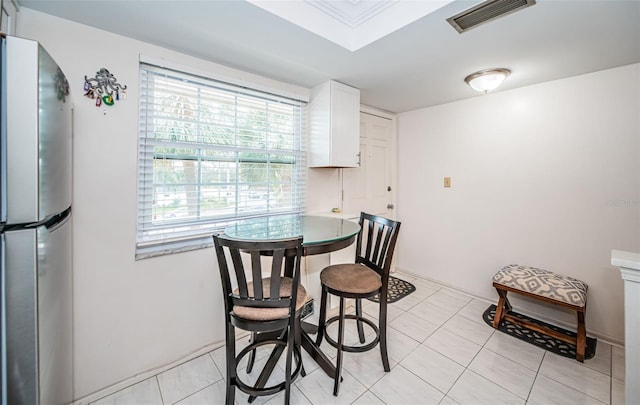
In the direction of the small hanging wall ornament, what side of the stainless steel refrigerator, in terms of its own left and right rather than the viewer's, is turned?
left

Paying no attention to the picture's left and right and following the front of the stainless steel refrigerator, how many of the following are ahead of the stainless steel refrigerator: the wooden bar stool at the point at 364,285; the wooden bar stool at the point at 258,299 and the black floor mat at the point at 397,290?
3

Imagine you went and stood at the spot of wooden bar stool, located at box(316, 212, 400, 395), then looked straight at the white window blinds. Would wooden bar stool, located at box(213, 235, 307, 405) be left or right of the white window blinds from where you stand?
left

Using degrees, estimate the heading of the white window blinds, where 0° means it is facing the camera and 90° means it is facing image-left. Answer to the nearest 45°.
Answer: approximately 315°

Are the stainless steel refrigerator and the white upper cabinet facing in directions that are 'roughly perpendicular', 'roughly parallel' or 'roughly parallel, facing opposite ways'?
roughly perpendicular

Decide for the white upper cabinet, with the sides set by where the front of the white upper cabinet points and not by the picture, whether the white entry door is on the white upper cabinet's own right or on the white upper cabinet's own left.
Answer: on the white upper cabinet's own left

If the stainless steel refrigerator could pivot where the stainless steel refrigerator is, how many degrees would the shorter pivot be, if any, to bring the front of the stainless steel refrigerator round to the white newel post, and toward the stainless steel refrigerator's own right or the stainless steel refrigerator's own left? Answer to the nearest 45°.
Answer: approximately 45° to the stainless steel refrigerator's own right

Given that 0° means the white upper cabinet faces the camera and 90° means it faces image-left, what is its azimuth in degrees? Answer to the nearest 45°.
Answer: approximately 315°

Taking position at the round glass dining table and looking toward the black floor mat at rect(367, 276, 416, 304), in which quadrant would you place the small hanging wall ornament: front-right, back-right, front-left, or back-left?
back-left

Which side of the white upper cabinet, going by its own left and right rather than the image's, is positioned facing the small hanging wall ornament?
right

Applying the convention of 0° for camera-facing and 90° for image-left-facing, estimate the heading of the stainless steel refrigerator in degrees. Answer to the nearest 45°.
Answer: approximately 270°
